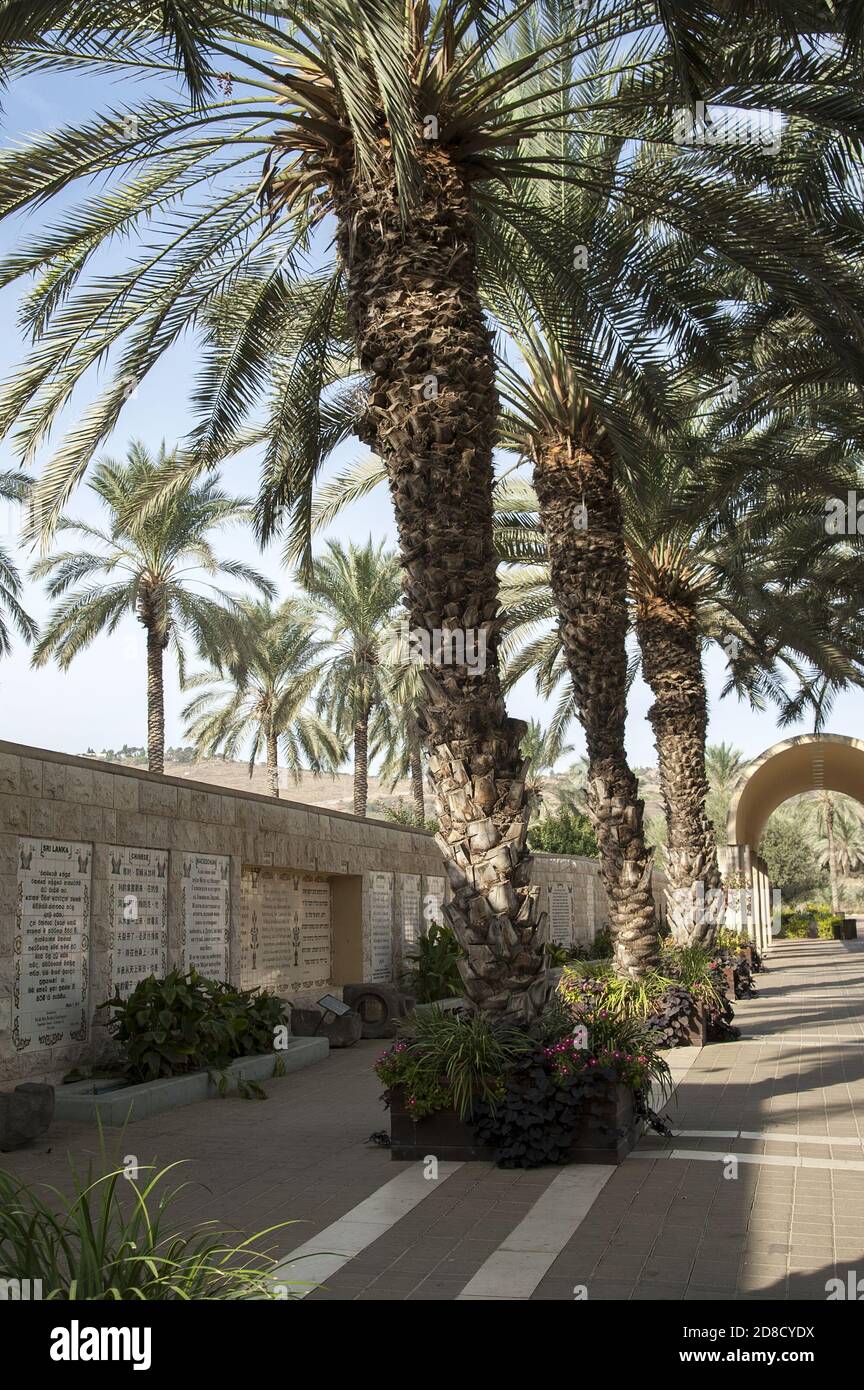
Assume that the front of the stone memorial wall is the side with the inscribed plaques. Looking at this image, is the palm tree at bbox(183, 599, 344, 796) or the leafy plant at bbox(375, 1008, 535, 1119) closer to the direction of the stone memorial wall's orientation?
the leafy plant

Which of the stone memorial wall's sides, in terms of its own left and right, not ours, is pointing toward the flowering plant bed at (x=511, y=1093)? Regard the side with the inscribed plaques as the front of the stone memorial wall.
front

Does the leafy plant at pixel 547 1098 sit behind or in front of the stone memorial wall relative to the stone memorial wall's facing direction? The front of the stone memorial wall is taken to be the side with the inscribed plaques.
in front

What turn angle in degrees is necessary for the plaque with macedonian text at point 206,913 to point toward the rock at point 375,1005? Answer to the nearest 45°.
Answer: approximately 90° to its left

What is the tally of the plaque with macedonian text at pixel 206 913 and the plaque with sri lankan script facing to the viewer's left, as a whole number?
0

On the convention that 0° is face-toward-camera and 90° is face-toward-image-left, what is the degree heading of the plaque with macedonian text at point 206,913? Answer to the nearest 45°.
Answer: approximately 315°

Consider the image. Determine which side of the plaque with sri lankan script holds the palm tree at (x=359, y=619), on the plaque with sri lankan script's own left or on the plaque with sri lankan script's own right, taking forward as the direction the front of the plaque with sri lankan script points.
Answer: on the plaque with sri lankan script's own left

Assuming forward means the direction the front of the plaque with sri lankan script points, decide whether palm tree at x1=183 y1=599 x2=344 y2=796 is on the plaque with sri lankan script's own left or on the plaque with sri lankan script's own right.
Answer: on the plaque with sri lankan script's own left

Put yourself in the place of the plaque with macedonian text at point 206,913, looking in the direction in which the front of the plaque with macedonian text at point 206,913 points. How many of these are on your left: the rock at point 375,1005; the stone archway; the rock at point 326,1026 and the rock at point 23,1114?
3

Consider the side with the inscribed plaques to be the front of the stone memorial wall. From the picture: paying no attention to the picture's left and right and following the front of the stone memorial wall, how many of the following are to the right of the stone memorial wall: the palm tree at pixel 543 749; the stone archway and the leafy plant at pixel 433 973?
0

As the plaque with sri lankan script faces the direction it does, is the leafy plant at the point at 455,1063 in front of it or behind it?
in front

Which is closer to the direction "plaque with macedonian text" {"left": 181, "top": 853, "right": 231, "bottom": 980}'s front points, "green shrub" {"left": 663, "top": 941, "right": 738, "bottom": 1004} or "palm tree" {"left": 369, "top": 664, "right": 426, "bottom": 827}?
the green shrub

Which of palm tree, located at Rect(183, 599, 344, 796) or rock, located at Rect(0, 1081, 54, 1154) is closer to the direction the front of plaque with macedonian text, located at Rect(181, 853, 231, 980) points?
the rock

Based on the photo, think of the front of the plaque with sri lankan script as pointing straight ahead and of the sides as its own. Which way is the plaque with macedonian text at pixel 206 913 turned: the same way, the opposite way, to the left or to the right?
the same way

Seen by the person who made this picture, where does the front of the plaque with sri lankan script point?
facing the viewer and to the right of the viewer

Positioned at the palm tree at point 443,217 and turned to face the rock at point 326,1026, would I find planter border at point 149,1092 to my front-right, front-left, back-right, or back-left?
front-left

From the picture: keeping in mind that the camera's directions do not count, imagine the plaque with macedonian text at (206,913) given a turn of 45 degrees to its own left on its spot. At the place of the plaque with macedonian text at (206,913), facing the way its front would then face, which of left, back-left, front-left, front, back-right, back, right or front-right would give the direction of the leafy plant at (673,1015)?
front

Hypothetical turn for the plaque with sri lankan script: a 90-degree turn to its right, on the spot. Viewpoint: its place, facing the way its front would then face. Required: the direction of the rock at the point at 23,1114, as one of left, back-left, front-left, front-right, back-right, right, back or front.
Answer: front-left
